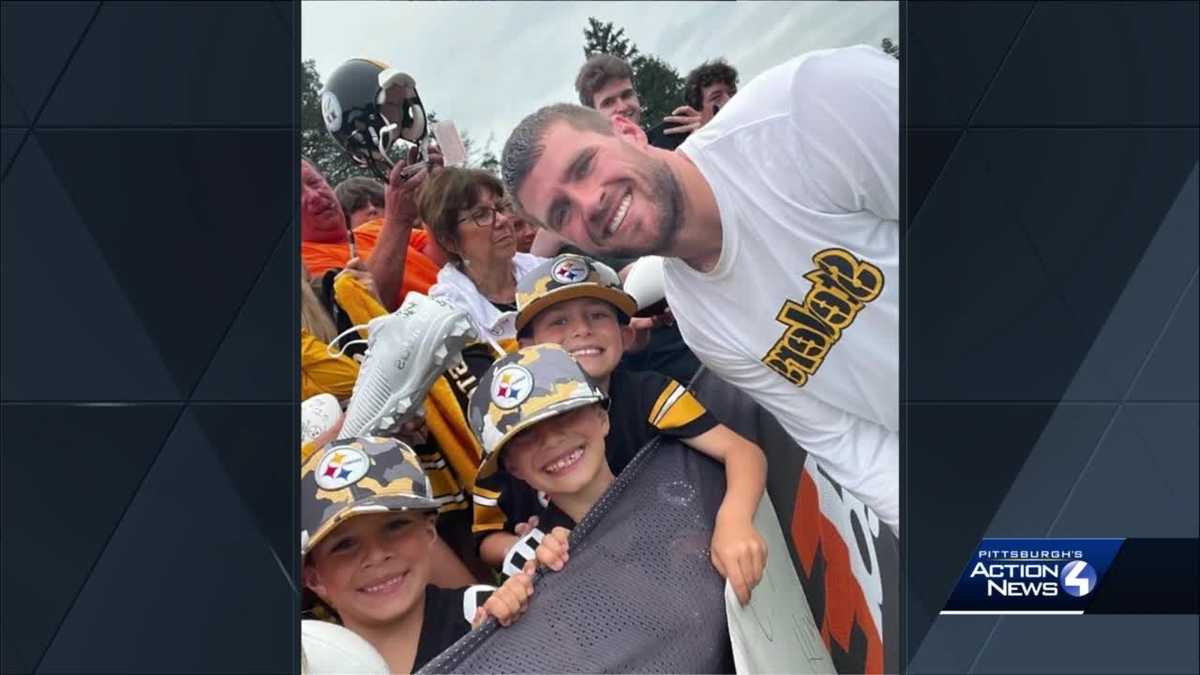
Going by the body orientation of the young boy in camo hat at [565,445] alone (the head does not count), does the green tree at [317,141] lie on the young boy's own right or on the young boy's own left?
on the young boy's own right

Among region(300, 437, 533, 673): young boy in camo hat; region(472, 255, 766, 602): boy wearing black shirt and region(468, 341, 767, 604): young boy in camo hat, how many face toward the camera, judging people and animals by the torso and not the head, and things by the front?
3

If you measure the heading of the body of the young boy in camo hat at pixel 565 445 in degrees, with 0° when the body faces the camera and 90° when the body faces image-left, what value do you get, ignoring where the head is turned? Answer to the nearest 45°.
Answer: approximately 0°

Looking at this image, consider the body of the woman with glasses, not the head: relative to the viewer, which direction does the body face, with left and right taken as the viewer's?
facing the viewer and to the right of the viewer
